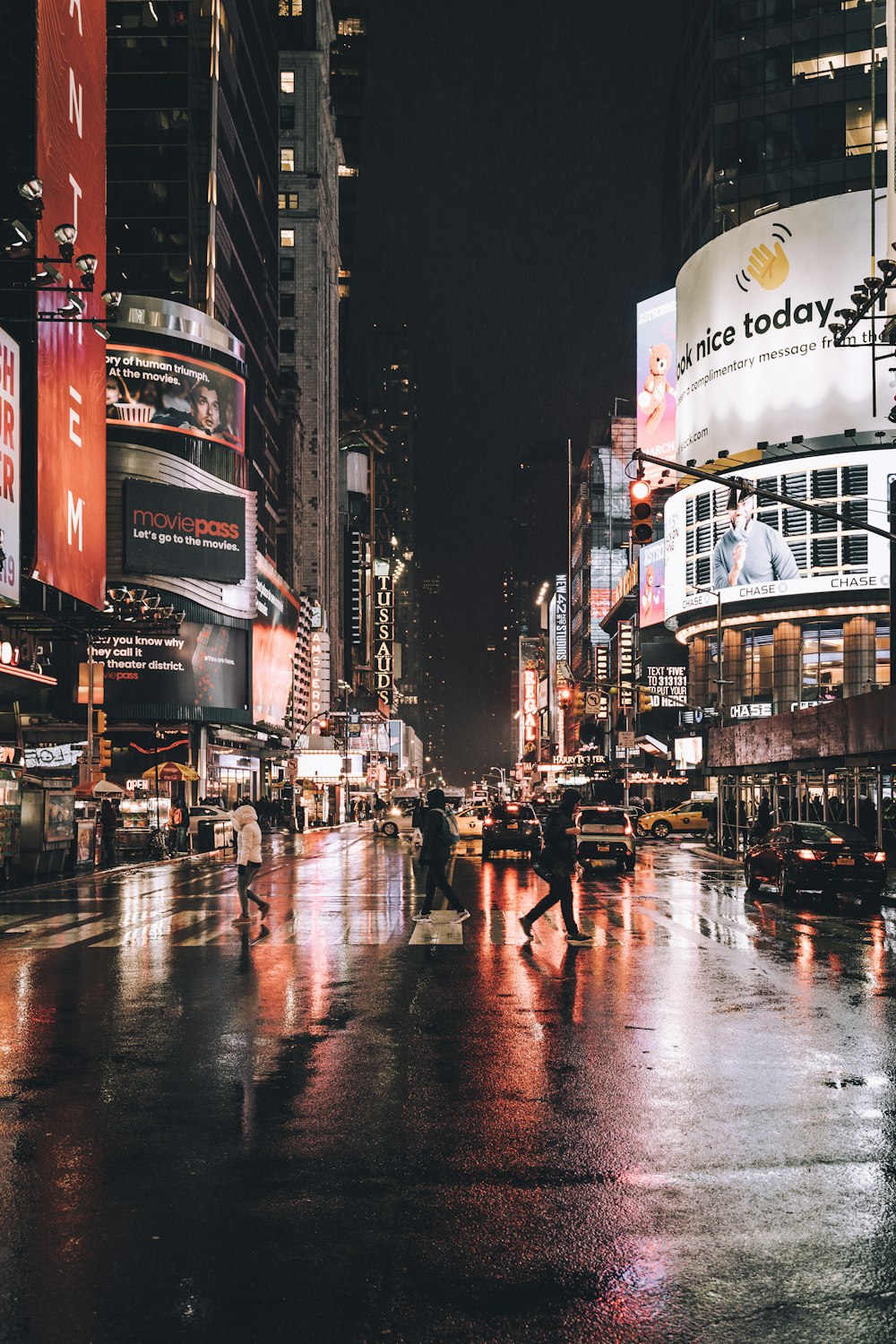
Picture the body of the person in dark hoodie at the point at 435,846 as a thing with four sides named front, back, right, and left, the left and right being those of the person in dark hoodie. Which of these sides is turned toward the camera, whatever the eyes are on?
left

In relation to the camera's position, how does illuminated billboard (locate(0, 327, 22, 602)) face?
facing the viewer and to the right of the viewer

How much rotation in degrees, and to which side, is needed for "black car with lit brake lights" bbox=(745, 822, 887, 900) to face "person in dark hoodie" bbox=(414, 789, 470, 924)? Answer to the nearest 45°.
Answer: approximately 90° to its left

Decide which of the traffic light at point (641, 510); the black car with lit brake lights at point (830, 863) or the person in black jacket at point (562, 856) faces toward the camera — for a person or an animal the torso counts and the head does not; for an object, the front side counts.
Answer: the traffic light

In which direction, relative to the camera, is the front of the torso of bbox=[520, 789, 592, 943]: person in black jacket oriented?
to the viewer's right

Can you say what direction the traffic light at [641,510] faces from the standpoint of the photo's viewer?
facing the viewer

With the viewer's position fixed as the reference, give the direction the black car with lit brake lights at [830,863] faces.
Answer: facing away from the viewer and to the left of the viewer

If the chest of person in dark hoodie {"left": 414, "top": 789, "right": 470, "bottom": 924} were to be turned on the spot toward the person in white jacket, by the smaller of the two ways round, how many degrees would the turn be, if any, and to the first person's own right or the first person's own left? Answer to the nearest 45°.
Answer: approximately 45° to the first person's own right

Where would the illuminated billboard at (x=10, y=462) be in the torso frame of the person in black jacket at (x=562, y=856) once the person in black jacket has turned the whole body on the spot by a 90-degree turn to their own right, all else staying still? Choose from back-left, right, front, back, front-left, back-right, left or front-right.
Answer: back-right

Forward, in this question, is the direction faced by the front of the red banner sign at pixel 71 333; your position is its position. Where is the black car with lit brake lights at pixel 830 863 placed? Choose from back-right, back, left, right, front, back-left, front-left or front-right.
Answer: front
